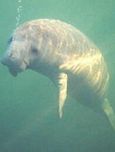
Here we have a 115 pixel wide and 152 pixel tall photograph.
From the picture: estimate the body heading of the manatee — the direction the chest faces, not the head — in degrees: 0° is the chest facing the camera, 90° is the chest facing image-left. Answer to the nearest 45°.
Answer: approximately 90°
